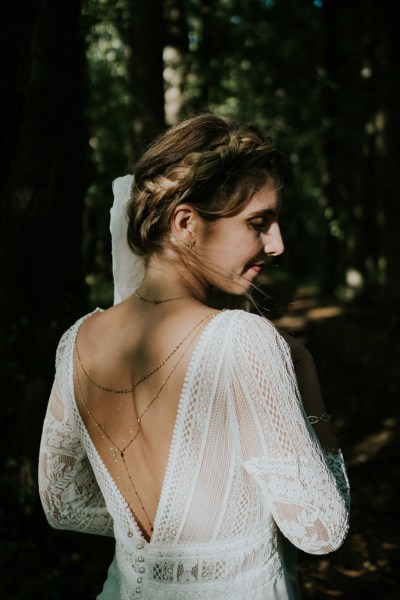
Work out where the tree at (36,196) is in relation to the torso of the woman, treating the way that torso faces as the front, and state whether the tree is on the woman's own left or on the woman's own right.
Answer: on the woman's own left

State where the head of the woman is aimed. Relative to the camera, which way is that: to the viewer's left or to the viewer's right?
to the viewer's right

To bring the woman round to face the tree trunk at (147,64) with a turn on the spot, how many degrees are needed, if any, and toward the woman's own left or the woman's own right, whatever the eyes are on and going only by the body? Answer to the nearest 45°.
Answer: approximately 45° to the woman's own left

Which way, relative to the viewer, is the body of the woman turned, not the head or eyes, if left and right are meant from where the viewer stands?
facing away from the viewer and to the right of the viewer
